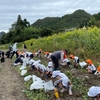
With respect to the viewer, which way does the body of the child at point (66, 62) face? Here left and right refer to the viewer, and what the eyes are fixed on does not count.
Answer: facing to the left of the viewer

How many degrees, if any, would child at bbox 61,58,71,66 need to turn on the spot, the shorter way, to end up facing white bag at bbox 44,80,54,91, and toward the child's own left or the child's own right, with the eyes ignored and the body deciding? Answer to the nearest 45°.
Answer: approximately 90° to the child's own left

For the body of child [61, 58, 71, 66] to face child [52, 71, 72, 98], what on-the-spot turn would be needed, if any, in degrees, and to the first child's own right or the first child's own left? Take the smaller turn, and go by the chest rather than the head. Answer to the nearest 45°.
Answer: approximately 90° to the first child's own left

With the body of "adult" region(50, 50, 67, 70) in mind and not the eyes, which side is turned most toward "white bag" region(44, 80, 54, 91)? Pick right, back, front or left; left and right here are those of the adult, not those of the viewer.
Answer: right

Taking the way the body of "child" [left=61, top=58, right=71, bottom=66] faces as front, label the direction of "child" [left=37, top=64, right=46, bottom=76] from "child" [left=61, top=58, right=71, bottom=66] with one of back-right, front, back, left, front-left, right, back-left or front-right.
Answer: front-left

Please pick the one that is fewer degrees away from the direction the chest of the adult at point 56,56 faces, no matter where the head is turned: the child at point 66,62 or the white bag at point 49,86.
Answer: the child
